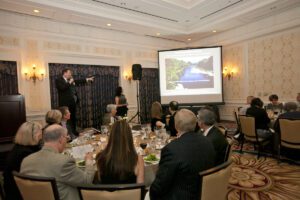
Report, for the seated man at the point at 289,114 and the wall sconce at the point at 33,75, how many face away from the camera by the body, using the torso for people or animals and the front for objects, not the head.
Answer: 1

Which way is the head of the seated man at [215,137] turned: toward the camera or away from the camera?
away from the camera

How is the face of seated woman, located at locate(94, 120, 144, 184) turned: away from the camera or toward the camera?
away from the camera

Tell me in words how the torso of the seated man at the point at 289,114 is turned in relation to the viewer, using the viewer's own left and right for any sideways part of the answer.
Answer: facing away from the viewer

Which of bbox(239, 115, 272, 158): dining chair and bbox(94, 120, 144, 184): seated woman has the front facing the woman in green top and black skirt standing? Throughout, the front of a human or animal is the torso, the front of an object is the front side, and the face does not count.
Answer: the seated woman

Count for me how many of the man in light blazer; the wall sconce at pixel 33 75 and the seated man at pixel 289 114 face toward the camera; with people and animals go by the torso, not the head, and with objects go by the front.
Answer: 1

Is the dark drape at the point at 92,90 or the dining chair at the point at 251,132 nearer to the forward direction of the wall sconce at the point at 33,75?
the dining chair

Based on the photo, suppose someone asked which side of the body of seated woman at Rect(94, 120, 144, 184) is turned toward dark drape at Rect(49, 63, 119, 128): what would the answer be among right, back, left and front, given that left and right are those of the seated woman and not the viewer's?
front

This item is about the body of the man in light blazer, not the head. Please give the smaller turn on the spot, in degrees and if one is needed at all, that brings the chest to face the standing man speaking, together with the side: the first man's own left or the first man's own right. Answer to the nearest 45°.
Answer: approximately 45° to the first man's own left

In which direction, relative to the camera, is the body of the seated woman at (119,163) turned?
away from the camera

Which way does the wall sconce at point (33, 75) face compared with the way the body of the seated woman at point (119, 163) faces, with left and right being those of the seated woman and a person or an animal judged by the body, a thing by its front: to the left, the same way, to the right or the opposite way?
the opposite way

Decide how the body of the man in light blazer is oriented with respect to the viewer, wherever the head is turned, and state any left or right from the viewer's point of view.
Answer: facing away from the viewer and to the right of the viewer
